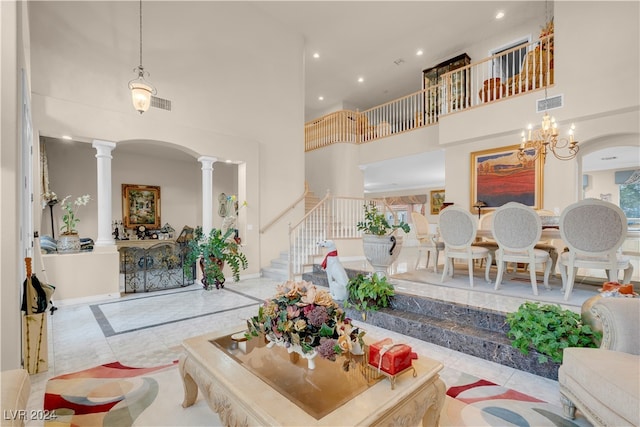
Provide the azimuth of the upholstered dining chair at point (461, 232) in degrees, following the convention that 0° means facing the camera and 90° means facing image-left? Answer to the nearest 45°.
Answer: approximately 225°

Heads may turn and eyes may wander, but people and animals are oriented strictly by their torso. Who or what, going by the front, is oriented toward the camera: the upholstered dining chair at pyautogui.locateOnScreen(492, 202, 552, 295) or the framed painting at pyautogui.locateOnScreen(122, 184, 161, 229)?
the framed painting

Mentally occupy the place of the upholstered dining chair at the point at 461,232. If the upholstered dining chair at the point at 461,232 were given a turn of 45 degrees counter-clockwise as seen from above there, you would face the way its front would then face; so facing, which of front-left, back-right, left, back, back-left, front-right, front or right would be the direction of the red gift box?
back

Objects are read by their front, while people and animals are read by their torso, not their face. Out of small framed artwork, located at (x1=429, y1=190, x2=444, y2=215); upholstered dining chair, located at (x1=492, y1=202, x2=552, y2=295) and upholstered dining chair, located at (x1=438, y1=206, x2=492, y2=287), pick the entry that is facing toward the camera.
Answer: the small framed artwork

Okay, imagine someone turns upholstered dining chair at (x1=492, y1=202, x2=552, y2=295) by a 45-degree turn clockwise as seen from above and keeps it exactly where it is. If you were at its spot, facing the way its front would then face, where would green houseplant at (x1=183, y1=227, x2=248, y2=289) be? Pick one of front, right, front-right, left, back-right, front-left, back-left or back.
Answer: back

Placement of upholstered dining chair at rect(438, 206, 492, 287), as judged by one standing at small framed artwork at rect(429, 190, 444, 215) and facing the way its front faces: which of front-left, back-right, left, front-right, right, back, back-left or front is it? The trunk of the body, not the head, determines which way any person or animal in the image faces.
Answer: front

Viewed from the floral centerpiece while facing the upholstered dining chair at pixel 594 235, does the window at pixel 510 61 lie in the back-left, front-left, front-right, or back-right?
front-left

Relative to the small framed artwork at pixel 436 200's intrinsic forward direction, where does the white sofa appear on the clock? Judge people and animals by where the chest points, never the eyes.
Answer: The white sofa is roughly at 12 o'clock from the small framed artwork.

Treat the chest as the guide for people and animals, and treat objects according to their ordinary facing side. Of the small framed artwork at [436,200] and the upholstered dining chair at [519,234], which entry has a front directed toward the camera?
the small framed artwork

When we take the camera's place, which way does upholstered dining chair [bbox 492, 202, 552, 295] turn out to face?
facing away from the viewer and to the right of the viewer

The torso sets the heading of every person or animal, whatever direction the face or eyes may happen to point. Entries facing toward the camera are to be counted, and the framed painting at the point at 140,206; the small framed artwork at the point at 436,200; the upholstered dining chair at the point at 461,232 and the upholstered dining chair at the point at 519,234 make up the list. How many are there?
2

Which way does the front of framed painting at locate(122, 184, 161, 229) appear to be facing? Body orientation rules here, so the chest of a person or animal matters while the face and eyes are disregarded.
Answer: toward the camera

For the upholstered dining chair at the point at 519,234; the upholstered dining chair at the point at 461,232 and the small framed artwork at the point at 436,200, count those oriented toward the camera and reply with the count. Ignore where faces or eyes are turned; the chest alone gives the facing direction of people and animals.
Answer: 1

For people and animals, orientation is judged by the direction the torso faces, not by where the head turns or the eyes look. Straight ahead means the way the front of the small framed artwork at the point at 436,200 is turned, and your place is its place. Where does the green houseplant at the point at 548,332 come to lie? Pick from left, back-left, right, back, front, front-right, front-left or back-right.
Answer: front

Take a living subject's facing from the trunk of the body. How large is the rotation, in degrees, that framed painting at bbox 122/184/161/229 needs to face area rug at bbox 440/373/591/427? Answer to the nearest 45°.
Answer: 0° — it already faces it
